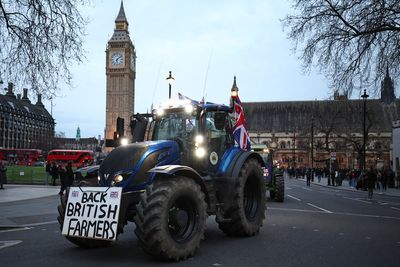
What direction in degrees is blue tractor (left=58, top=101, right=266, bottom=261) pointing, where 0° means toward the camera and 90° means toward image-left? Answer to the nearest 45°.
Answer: approximately 45°

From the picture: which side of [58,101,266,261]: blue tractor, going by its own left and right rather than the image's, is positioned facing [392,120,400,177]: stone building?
back

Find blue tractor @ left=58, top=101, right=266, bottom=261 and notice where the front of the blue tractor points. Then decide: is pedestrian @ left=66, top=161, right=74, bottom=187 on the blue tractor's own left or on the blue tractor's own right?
on the blue tractor's own right

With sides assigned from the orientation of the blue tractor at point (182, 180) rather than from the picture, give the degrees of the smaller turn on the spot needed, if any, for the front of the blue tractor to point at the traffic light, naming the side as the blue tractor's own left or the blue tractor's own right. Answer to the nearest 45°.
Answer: approximately 90° to the blue tractor's own right
